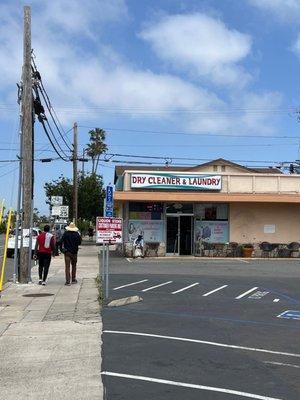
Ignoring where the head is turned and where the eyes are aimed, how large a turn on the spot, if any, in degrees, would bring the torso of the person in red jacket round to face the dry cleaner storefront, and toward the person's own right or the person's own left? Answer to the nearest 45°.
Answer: approximately 45° to the person's own right

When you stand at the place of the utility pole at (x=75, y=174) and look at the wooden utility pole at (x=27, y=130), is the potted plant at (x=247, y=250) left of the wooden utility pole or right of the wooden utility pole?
left

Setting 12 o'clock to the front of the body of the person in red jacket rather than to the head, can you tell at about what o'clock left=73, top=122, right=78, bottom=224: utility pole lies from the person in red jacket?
The utility pole is roughly at 12 o'clock from the person in red jacket.

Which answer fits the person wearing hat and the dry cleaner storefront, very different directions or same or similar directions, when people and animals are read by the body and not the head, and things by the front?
very different directions

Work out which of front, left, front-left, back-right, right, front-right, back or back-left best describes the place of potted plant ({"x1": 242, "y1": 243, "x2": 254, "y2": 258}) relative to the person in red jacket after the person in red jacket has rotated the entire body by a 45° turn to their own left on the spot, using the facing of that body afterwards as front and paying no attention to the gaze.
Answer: right

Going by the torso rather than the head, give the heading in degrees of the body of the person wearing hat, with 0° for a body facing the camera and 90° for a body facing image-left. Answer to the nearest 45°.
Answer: approximately 180°

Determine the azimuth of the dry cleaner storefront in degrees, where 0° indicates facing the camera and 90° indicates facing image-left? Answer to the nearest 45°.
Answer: approximately 0°

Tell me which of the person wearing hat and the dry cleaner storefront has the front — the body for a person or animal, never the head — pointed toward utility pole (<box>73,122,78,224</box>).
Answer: the person wearing hat

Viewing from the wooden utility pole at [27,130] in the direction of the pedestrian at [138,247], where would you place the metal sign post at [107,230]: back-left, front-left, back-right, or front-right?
back-right

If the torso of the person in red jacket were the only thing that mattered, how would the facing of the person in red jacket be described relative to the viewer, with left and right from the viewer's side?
facing away from the viewer

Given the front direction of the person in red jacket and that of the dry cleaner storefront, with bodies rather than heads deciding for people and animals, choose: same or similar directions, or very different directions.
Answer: very different directions
